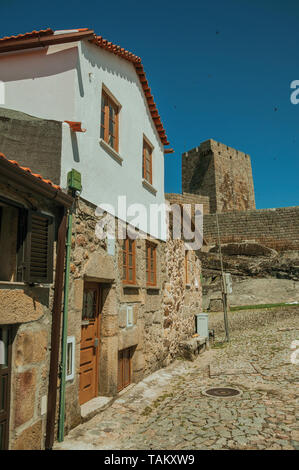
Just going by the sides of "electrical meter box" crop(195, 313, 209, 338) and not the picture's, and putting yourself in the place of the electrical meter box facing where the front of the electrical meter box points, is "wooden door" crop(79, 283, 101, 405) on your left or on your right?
on your right

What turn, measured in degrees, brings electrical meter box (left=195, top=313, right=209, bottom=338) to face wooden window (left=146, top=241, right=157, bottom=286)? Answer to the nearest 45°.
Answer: approximately 45° to its right

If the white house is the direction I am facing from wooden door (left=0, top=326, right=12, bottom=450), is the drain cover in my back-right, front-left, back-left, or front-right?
front-right

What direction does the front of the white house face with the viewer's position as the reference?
facing the viewer and to the right of the viewer

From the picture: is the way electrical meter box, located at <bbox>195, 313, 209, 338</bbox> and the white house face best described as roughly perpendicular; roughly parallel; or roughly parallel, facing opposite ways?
roughly parallel

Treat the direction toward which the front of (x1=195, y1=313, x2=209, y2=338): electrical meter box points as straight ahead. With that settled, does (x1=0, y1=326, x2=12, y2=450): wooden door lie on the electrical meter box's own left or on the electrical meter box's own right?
on the electrical meter box's own right

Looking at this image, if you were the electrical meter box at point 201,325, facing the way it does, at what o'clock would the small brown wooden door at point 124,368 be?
The small brown wooden door is roughly at 2 o'clock from the electrical meter box.

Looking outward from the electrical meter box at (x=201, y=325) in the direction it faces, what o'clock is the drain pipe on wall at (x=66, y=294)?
The drain pipe on wall is roughly at 2 o'clock from the electrical meter box.

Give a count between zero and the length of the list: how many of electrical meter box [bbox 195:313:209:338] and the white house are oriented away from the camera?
0

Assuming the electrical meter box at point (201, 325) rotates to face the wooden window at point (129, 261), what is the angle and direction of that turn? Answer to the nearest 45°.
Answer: approximately 45° to its right

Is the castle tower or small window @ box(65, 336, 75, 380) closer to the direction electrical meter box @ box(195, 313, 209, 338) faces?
the small window
